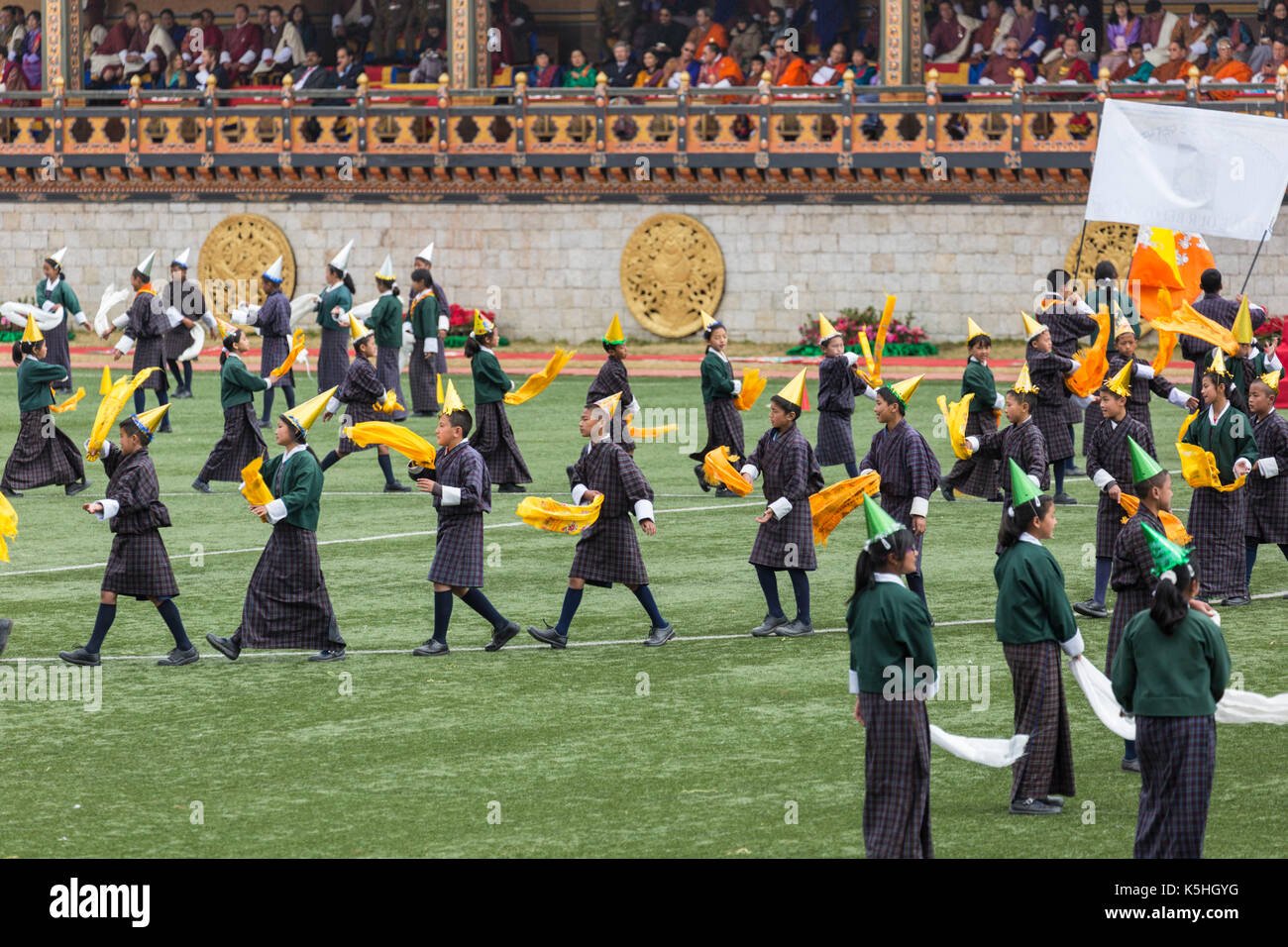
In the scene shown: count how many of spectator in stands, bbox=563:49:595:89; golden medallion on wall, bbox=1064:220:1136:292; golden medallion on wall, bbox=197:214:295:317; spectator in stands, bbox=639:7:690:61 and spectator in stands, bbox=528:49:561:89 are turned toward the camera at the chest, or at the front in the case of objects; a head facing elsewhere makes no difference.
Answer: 5

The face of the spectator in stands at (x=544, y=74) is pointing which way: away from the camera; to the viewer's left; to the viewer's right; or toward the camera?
toward the camera

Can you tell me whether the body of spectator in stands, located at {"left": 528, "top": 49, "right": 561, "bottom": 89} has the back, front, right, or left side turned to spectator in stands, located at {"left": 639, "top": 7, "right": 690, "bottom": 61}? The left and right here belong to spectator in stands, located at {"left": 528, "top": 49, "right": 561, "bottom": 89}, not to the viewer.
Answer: left

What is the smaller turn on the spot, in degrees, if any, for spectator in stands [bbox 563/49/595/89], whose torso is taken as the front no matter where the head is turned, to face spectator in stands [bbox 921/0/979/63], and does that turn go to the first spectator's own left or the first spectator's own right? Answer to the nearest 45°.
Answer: approximately 90° to the first spectator's own left

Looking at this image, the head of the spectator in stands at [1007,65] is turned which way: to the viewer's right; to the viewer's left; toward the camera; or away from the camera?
toward the camera

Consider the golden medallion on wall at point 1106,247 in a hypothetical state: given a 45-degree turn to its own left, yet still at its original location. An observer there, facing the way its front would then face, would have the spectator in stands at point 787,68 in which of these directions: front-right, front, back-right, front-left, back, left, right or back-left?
back-right

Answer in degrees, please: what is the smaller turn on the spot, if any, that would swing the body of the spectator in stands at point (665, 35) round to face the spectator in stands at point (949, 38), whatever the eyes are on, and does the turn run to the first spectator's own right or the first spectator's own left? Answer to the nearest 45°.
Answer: approximately 45° to the first spectator's own left

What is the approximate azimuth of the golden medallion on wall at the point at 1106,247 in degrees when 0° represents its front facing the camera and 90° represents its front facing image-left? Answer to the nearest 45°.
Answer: approximately 0°

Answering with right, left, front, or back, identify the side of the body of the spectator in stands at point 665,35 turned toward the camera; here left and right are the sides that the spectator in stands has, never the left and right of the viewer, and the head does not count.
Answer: front

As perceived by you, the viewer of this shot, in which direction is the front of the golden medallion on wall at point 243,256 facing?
facing the viewer

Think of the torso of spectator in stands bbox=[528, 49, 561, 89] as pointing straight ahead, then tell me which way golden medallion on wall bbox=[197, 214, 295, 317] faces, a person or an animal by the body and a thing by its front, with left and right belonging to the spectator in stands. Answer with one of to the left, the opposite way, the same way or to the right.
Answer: the same way

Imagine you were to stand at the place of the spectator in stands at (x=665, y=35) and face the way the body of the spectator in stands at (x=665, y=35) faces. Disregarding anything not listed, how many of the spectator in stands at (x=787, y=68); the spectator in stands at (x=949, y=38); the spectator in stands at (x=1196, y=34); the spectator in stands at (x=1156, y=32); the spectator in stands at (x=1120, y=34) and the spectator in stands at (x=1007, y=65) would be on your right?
0

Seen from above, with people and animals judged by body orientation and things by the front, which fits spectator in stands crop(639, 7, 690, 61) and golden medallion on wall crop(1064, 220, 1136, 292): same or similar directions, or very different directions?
same or similar directions

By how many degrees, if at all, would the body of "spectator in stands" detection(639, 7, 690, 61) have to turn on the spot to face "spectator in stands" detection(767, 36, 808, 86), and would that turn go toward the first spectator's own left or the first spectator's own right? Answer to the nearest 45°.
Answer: approximately 45° to the first spectator's own left

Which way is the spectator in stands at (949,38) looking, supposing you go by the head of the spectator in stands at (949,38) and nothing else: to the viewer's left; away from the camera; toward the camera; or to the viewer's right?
toward the camera

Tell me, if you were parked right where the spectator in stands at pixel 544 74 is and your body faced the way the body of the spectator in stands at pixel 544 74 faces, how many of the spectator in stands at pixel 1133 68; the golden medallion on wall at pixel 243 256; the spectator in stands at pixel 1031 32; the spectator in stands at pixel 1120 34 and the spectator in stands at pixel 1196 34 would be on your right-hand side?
1

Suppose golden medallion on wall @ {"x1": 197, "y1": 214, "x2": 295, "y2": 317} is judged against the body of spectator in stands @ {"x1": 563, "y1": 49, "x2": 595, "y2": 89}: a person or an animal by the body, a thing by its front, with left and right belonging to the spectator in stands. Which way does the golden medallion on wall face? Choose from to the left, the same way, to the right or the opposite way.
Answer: the same way

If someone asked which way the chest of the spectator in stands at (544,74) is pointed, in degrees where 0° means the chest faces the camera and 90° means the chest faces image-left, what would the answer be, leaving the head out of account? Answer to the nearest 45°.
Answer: approximately 0°

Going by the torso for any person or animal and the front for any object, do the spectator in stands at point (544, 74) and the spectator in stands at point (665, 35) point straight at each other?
no

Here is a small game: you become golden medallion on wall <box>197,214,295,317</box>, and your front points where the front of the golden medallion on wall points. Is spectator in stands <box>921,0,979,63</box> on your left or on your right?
on your left

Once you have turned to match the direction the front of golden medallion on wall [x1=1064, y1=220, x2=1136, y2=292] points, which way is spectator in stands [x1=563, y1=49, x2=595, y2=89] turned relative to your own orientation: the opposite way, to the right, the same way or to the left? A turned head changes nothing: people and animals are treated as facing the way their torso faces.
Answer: the same way
